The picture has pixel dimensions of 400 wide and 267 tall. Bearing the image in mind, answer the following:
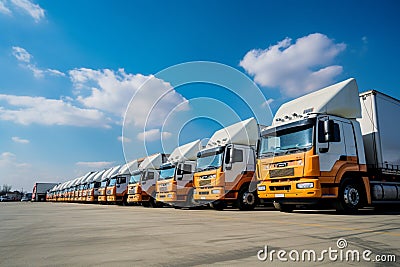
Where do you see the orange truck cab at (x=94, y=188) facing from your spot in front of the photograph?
facing the viewer and to the left of the viewer

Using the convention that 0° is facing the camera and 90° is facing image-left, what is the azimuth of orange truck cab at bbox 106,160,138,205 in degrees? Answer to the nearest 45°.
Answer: approximately 45°

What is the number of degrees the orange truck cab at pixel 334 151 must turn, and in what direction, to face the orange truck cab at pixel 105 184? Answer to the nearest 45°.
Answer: approximately 90° to its right

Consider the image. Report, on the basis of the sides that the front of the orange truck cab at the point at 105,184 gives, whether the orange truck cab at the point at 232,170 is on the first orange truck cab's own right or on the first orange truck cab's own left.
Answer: on the first orange truck cab's own left

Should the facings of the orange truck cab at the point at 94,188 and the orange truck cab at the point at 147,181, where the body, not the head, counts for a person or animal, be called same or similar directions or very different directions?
same or similar directions

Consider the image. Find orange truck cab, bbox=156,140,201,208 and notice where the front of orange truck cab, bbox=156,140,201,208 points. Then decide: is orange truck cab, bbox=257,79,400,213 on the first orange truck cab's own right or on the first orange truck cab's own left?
on the first orange truck cab's own left

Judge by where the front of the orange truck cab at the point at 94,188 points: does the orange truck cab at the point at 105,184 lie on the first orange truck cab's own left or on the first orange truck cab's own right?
on the first orange truck cab's own left

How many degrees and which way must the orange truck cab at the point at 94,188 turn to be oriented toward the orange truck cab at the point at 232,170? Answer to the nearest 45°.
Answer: approximately 45° to its left

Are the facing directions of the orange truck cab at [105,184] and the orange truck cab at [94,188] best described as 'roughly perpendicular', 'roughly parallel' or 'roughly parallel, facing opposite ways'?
roughly parallel

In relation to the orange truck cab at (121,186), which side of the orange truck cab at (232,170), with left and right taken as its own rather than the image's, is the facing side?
right

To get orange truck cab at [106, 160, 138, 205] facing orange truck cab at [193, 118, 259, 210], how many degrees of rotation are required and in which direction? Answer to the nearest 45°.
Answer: approximately 45° to its left

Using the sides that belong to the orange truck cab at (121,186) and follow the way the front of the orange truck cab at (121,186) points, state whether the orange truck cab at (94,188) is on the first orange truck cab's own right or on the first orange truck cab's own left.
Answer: on the first orange truck cab's own right
